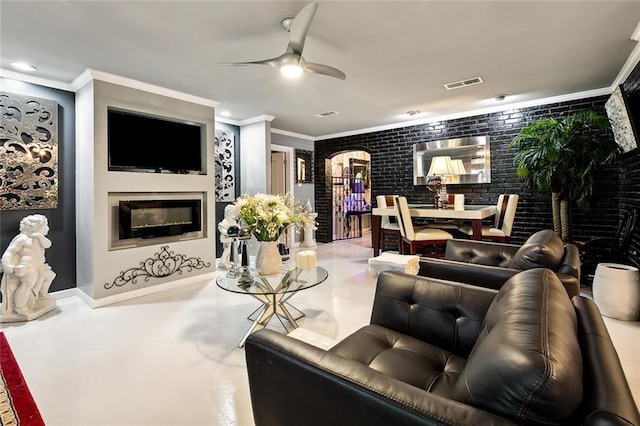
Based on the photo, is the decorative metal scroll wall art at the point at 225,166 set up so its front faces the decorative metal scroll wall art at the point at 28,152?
no

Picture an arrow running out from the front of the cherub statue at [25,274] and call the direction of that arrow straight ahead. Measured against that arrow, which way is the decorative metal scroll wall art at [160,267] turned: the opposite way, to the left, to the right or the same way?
the same way

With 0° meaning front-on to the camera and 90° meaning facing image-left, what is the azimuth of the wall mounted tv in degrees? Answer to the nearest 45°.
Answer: approximately 315°

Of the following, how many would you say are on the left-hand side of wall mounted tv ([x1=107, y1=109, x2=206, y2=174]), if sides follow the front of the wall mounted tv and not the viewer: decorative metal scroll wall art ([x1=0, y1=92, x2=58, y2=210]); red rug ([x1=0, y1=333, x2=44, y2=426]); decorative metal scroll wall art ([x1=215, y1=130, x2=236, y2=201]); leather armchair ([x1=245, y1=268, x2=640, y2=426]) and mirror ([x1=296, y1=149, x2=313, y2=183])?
2

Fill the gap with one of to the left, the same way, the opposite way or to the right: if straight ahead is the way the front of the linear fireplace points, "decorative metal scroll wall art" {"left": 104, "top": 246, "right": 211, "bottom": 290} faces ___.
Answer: the same way

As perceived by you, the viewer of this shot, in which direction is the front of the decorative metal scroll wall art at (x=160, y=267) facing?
facing the viewer and to the right of the viewer

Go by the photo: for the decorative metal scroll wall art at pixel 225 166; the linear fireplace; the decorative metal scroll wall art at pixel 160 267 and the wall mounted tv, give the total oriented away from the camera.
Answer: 0

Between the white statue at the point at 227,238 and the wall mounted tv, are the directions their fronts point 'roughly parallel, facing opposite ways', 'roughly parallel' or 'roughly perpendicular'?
roughly parallel

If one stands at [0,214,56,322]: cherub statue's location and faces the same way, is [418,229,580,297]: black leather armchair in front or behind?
in front

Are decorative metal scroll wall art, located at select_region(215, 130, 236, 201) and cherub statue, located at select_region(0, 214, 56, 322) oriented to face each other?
no

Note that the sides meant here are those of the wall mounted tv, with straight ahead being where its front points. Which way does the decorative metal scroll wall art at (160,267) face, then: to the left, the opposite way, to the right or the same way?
the same way

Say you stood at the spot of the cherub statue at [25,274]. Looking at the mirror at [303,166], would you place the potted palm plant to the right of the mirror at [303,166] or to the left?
right

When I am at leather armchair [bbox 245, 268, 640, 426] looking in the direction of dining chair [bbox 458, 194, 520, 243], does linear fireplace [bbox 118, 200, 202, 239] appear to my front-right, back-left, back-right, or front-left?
front-left

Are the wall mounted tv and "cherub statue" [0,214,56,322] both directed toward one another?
no

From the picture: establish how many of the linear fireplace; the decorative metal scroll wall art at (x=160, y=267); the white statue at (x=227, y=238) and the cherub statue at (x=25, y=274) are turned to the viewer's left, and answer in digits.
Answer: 0

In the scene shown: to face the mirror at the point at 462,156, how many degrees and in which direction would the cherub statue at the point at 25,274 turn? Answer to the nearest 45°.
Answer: approximately 45° to its left
